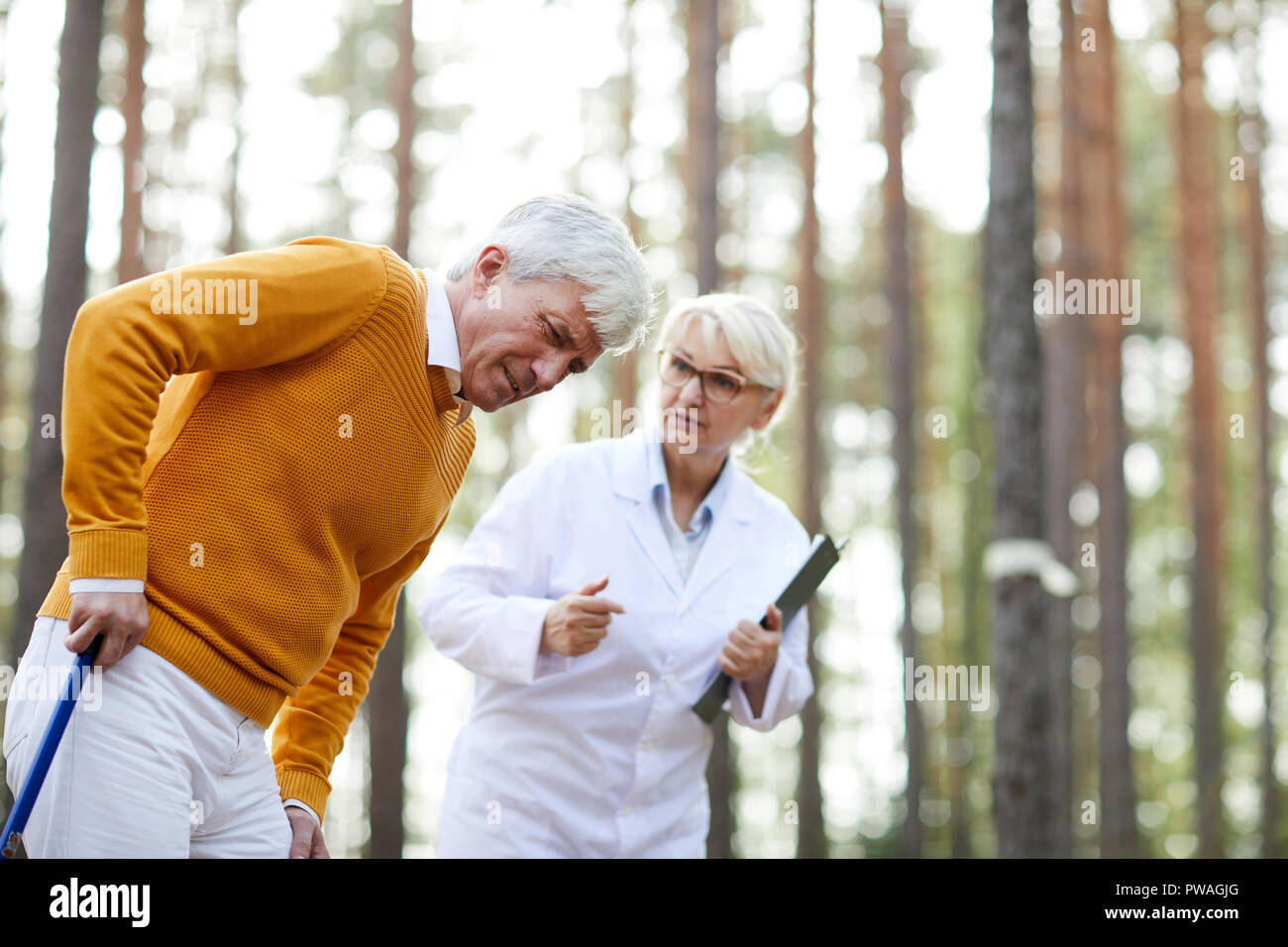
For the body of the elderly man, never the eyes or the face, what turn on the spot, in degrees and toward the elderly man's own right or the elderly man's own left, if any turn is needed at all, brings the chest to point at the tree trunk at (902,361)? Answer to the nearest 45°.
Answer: approximately 90° to the elderly man's own left

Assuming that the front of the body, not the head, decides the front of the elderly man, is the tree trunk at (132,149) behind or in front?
behind

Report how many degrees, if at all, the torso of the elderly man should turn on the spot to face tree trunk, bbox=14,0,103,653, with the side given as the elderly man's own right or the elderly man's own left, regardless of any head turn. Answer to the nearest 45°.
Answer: approximately 135° to the elderly man's own left

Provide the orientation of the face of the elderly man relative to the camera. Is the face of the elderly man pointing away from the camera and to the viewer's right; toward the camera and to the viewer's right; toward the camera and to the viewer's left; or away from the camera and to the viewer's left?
toward the camera and to the viewer's right

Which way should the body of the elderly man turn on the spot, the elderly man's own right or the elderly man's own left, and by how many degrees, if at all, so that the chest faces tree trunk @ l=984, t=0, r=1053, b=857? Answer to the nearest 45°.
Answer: approximately 90° to the elderly man's own left

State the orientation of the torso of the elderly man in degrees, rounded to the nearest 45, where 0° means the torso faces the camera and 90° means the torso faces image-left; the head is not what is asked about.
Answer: approximately 315°

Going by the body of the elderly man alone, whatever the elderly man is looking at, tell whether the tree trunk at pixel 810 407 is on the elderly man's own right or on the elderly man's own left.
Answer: on the elderly man's own left

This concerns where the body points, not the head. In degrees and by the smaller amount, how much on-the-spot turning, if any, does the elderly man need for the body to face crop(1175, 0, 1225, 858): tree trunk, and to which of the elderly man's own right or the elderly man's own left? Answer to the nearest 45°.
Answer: approximately 90° to the elderly man's own left

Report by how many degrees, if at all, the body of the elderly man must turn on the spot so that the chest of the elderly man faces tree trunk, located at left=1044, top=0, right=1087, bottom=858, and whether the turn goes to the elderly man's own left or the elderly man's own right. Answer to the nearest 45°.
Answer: approximately 90° to the elderly man's own left

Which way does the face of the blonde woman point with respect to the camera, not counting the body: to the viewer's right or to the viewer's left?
to the viewer's left

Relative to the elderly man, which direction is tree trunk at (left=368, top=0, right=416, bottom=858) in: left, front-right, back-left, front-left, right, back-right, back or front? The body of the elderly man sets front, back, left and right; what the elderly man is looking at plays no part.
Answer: back-left

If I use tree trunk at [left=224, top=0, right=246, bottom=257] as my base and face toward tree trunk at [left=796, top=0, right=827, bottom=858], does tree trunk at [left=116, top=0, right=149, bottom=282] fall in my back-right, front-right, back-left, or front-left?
back-right

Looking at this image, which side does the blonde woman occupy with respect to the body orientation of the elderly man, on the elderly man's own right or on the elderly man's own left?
on the elderly man's own left
